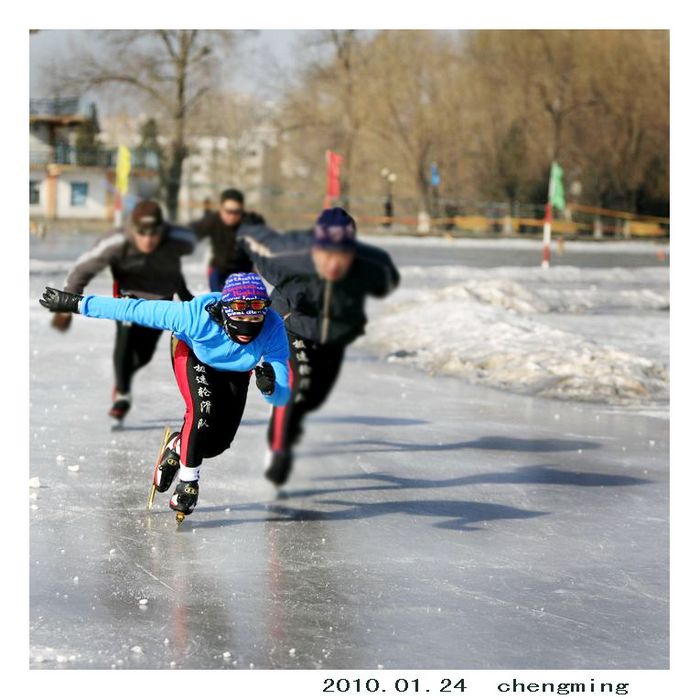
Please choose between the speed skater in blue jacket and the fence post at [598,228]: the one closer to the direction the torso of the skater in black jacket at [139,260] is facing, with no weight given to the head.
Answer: the speed skater in blue jacket

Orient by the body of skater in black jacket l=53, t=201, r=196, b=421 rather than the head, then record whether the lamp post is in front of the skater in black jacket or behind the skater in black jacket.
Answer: behind

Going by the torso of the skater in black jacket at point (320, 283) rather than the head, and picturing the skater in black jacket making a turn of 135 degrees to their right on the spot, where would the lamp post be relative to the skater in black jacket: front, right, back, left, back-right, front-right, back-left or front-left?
front-right

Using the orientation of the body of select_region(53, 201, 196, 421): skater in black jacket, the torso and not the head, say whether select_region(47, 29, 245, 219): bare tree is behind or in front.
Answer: behind

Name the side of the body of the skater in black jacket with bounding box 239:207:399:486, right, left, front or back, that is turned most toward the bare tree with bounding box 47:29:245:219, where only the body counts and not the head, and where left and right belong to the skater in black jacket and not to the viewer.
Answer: back

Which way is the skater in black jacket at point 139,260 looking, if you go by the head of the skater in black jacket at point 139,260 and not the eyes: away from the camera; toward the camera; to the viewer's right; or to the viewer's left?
toward the camera

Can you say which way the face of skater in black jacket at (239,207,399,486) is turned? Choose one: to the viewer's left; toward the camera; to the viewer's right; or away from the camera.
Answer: toward the camera

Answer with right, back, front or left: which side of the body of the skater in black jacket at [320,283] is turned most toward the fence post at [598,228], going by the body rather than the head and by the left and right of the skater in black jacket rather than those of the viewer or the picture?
back

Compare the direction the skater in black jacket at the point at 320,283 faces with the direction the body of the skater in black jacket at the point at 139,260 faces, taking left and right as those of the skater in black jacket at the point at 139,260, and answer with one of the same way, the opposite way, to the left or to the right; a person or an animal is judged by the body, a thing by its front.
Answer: the same way

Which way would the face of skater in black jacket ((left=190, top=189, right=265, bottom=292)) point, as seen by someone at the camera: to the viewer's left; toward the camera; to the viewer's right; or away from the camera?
toward the camera

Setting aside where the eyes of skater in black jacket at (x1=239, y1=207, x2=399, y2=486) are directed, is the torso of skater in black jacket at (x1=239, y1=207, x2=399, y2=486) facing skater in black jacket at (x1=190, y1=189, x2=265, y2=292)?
no

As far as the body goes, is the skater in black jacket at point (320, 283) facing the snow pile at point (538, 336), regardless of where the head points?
no

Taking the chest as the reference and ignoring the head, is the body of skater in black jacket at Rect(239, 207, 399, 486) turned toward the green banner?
no

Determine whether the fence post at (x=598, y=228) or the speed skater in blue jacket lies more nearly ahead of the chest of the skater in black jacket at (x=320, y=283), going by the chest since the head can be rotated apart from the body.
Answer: the speed skater in blue jacket

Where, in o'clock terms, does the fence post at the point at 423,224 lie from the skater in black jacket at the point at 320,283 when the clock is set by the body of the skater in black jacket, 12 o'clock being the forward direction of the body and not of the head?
The fence post is roughly at 6 o'clock from the skater in black jacket.

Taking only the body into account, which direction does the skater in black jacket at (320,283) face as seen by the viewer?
toward the camera

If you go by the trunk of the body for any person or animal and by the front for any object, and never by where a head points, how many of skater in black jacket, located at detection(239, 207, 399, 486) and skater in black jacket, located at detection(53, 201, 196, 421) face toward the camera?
2
